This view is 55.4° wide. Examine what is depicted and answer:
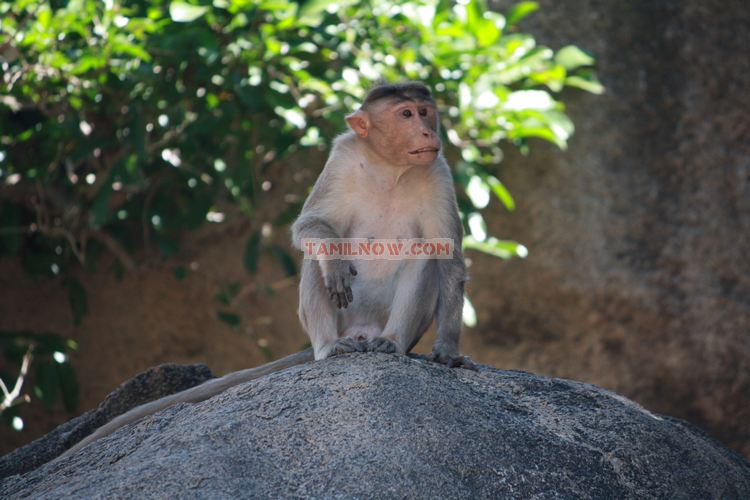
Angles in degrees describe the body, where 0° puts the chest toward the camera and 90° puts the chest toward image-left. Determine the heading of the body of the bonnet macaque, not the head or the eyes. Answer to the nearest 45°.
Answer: approximately 0°
